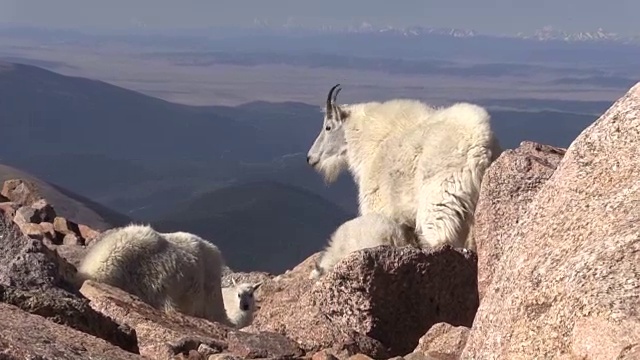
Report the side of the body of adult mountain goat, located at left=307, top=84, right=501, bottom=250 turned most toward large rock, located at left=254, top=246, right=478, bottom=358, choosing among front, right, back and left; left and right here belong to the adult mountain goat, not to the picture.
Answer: left

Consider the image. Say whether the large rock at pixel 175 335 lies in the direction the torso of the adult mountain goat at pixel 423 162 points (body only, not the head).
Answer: no

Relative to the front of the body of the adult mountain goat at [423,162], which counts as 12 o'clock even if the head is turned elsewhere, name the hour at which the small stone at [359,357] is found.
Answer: The small stone is roughly at 9 o'clock from the adult mountain goat.

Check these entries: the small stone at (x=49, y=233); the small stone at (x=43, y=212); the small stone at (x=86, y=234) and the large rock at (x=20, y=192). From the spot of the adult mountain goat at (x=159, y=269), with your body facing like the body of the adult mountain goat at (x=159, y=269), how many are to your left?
0

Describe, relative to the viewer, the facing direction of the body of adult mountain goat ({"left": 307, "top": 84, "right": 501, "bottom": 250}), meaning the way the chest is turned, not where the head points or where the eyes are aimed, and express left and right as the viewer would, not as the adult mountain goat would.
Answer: facing to the left of the viewer

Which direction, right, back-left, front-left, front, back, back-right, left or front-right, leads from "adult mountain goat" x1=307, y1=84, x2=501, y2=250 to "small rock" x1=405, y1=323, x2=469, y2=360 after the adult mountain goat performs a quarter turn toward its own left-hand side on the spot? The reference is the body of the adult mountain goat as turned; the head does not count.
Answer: front

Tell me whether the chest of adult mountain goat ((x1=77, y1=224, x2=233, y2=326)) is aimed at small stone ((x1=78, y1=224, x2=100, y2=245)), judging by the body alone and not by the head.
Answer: no

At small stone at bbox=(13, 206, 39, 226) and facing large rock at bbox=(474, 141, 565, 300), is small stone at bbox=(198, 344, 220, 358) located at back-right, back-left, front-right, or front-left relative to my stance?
front-right
